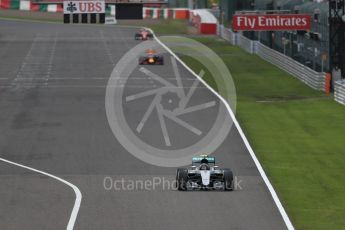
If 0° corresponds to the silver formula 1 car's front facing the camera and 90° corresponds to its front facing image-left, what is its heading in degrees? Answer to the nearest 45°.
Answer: approximately 0°
